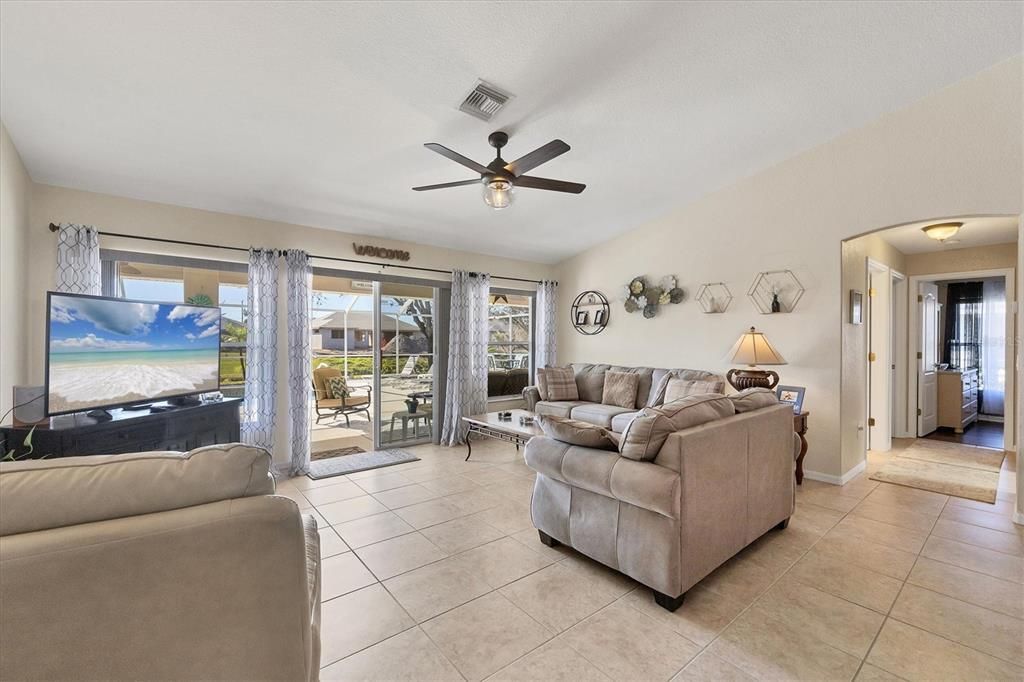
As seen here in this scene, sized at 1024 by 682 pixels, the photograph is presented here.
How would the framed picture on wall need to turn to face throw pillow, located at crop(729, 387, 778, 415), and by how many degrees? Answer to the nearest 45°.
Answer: approximately 45° to its right

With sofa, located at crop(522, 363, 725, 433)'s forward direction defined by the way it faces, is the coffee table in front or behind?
in front

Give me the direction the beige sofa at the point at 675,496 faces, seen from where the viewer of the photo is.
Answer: facing away from the viewer and to the left of the viewer

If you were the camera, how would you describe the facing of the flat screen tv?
facing the viewer and to the right of the viewer

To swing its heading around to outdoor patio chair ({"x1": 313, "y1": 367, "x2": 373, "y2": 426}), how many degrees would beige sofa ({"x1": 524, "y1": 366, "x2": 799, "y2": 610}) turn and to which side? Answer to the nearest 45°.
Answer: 0° — it already faces it

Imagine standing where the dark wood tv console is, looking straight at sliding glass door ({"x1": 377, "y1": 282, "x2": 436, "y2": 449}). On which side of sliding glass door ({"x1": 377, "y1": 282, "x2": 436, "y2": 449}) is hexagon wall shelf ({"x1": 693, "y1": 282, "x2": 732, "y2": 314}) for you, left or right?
right

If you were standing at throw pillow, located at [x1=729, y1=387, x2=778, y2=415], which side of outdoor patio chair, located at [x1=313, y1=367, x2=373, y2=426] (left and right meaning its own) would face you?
front

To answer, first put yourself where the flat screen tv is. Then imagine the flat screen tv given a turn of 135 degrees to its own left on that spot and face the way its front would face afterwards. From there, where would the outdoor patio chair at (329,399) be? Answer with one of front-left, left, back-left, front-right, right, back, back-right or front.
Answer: front-right

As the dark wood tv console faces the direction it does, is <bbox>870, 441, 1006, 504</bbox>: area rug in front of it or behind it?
in front

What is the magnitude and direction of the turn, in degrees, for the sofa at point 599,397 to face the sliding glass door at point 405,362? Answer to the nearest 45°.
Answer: approximately 45° to its right

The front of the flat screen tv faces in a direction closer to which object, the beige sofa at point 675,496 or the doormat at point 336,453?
the beige sofa

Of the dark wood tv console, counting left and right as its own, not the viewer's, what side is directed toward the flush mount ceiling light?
front

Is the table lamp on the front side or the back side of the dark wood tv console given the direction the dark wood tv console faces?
on the front side
